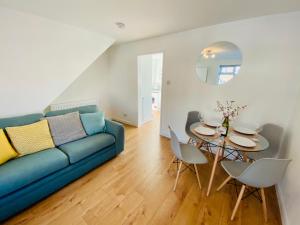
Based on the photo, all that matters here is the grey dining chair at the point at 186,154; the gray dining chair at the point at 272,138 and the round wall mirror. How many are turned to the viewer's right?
1

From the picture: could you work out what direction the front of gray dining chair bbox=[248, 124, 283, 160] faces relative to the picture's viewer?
facing the viewer and to the left of the viewer

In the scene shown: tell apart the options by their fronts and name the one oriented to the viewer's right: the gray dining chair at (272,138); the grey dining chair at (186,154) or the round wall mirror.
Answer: the grey dining chair at (186,154)

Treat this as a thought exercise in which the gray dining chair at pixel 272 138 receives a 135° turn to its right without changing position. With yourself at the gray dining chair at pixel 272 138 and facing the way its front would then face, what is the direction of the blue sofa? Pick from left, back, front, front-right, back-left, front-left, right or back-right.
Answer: back-left

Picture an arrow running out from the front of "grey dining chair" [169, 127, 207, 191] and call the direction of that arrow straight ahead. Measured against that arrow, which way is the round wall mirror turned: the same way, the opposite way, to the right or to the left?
to the right

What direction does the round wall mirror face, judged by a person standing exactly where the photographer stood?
facing the viewer

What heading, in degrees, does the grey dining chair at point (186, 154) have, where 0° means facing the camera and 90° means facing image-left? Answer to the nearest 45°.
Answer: approximately 270°

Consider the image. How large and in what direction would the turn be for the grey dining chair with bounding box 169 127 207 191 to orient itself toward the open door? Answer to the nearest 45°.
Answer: approximately 135° to its left

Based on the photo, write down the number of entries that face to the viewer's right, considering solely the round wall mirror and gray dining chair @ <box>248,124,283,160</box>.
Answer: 0

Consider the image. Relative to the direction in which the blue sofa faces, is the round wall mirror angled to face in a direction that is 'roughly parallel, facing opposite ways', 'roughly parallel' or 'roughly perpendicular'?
roughly perpendicular

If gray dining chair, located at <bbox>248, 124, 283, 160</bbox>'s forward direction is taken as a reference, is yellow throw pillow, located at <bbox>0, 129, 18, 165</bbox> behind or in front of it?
in front

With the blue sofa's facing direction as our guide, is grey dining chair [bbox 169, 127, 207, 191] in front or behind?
in front

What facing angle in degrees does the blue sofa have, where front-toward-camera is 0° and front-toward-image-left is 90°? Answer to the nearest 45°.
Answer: approximately 315°

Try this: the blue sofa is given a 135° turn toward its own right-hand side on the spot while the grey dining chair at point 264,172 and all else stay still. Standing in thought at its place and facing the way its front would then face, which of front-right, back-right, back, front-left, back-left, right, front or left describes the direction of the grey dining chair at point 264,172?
back-left

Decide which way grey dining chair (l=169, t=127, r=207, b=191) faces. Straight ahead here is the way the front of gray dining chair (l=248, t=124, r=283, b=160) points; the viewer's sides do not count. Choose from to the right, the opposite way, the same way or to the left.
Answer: the opposite way

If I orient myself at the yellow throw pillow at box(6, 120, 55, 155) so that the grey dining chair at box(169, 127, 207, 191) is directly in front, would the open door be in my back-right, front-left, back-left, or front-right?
front-left
